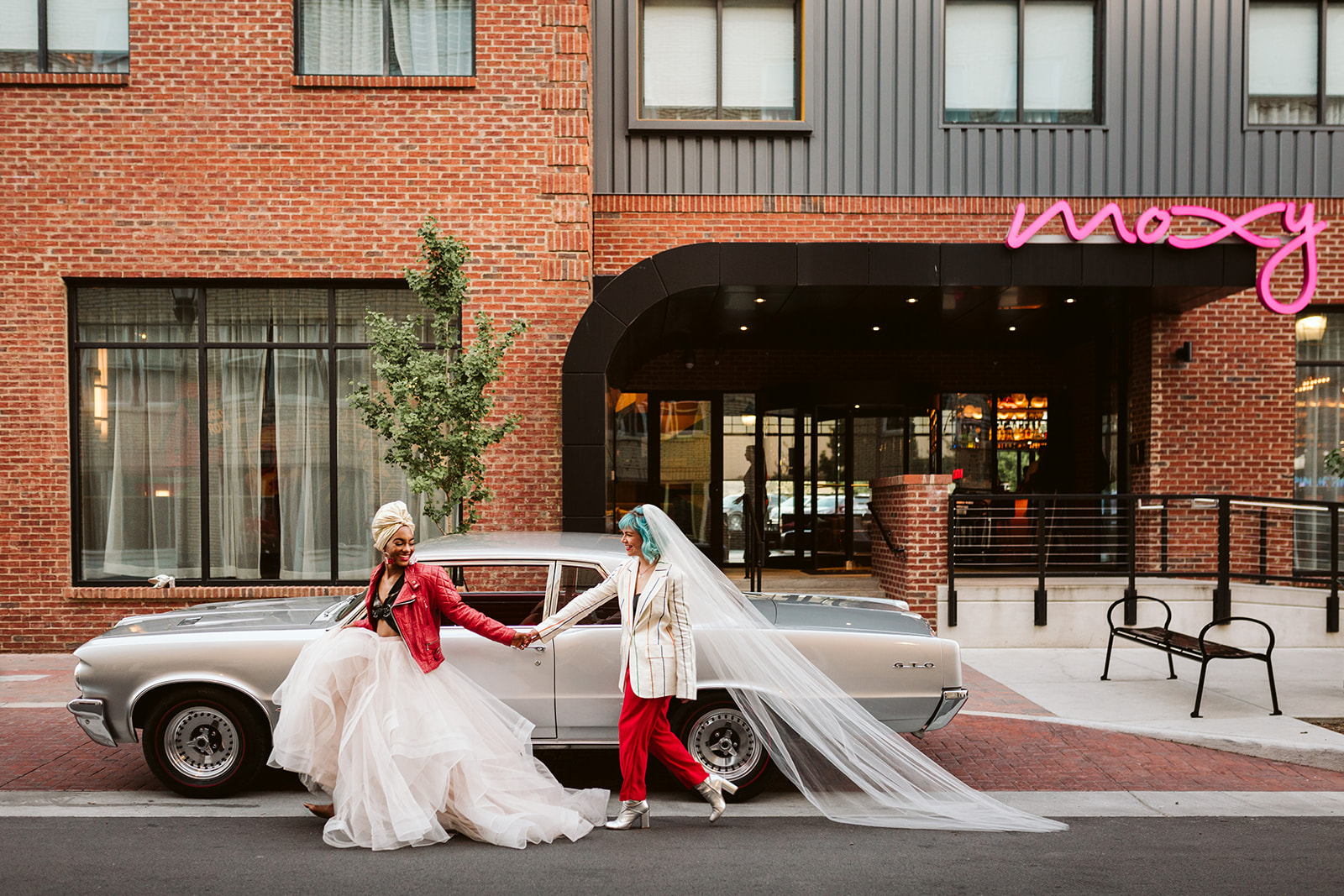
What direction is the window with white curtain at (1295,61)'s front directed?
toward the camera

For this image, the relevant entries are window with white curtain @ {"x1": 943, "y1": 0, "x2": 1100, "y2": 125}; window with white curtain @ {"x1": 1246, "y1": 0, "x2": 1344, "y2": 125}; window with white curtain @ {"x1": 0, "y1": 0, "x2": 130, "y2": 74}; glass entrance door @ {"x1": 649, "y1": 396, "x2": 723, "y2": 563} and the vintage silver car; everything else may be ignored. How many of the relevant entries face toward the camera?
4

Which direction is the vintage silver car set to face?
to the viewer's left

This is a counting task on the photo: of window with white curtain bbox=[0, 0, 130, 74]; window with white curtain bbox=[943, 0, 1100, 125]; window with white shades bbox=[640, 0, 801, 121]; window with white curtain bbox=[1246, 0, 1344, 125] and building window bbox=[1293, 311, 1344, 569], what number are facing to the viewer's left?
0

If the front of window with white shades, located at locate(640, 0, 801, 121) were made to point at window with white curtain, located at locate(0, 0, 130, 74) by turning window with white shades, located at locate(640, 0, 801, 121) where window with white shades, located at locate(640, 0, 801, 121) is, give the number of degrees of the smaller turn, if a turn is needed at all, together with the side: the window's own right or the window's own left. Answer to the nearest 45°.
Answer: approximately 90° to the window's own right

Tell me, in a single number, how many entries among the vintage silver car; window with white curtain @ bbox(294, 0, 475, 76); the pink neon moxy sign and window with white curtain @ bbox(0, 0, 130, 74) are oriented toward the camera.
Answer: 3

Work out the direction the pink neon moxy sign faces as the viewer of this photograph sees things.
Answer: facing the viewer

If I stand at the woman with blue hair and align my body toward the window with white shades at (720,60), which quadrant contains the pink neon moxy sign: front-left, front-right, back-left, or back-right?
front-right

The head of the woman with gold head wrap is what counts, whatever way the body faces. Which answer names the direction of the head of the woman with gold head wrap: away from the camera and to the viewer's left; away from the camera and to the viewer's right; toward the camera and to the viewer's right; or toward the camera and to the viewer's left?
toward the camera and to the viewer's right

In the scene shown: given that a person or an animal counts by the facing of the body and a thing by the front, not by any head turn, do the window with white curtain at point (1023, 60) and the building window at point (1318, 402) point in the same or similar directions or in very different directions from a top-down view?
same or similar directions

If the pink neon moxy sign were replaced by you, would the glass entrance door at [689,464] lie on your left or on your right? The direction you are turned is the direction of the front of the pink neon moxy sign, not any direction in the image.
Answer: on your right

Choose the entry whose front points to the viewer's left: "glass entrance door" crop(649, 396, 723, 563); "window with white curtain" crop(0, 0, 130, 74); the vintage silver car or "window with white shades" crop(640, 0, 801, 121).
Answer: the vintage silver car

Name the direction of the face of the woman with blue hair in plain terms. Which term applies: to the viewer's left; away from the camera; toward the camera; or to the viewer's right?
to the viewer's left

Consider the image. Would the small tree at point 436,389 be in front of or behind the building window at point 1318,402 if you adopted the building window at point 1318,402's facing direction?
in front

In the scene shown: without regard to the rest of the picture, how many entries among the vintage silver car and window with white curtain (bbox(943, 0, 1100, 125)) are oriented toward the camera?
1
